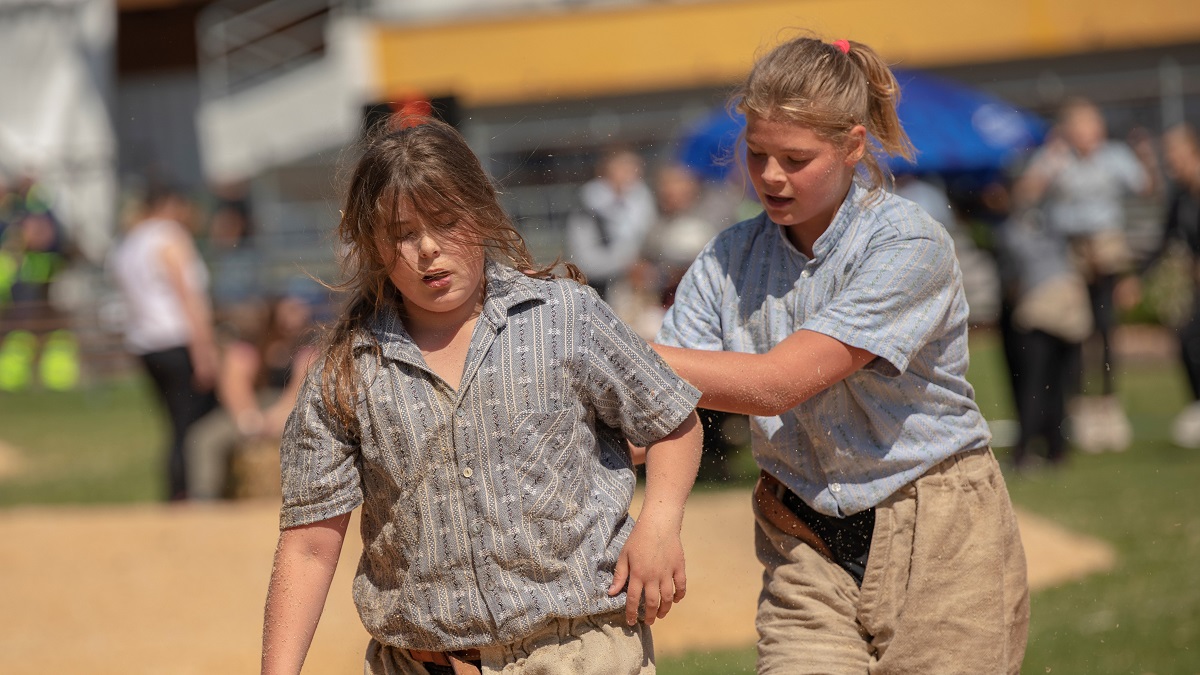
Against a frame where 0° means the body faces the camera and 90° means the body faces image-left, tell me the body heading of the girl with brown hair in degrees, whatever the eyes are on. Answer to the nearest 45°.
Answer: approximately 0°

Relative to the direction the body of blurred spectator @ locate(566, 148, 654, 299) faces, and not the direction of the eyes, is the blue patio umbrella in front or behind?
behind

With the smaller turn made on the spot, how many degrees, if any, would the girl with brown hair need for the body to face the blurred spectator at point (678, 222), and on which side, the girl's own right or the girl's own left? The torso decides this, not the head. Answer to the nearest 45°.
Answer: approximately 180°

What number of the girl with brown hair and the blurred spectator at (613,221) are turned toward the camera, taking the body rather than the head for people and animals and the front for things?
2

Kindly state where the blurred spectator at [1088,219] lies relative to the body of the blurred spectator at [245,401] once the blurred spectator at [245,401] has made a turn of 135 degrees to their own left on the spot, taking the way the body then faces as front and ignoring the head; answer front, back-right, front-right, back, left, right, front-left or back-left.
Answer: front

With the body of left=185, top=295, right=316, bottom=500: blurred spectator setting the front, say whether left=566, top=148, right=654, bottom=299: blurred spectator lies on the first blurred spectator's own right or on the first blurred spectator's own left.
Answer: on the first blurred spectator's own left

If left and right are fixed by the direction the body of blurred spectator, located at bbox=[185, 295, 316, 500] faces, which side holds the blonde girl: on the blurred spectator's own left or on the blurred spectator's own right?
on the blurred spectator's own left

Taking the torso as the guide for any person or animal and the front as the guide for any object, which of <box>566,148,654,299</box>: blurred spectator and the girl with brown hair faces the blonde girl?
the blurred spectator

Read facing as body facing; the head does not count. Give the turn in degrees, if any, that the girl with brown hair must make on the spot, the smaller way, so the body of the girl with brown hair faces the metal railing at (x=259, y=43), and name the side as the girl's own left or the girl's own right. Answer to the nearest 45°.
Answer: approximately 180°

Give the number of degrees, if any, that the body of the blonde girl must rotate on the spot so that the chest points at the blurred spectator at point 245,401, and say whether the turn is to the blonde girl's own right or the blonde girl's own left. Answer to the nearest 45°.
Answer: approximately 90° to the blonde girl's own right
